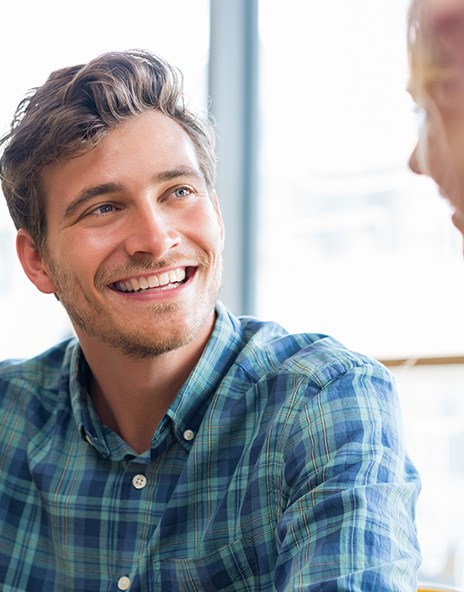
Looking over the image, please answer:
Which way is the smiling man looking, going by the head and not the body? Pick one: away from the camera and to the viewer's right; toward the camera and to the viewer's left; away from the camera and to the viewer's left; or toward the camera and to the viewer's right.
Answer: toward the camera and to the viewer's right

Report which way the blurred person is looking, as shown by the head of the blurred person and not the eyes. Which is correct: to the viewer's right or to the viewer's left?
to the viewer's left
